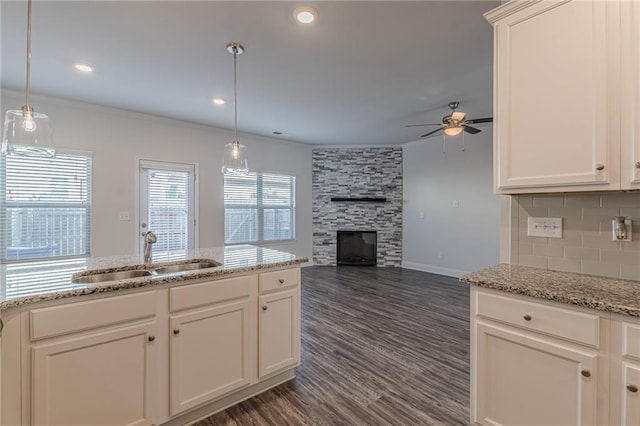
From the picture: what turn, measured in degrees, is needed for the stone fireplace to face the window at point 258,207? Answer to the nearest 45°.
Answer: approximately 45° to its right

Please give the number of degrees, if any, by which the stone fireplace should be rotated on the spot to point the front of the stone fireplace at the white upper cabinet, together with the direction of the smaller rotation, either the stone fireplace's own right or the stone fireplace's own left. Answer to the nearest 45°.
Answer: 0° — it already faces it

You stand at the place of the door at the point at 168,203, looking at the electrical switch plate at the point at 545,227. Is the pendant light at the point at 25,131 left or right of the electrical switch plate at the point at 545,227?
right

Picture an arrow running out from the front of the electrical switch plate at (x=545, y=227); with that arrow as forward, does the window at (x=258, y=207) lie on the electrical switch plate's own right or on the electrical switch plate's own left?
on the electrical switch plate's own right

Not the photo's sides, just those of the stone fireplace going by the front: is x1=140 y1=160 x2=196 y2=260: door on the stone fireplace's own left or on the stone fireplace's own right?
on the stone fireplace's own right

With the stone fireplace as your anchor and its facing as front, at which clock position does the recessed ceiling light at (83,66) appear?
The recessed ceiling light is roughly at 1 o'clock from the stone fireplace.

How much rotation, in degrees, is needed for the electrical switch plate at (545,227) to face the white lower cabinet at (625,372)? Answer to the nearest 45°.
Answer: approximately 45° to its left

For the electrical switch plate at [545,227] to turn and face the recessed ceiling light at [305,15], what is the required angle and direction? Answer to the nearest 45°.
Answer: approximately 45° to its right

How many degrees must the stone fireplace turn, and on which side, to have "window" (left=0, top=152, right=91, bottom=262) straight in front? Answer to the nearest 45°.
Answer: approximately 45° to its right
